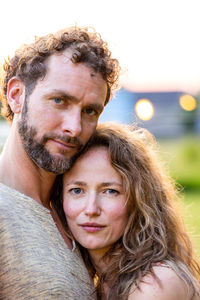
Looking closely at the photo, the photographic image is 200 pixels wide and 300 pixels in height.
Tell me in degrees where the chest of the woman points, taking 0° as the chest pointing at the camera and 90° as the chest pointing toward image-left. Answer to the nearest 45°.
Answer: approximately 45°

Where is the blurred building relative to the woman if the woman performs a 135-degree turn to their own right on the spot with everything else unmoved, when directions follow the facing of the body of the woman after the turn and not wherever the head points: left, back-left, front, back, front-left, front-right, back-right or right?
front

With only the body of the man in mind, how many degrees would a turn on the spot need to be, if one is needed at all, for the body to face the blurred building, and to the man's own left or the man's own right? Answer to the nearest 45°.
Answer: approximately 135° to the man's own left

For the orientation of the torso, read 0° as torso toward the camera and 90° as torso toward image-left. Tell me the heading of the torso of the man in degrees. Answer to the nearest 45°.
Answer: approximately 315°
